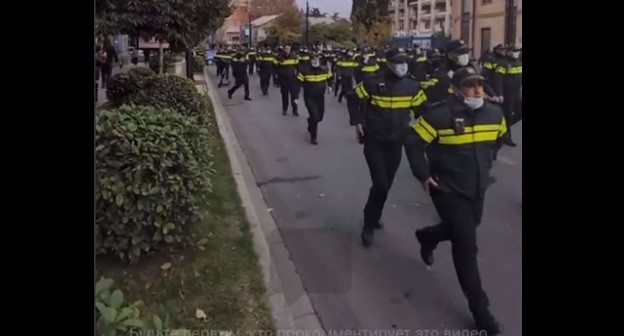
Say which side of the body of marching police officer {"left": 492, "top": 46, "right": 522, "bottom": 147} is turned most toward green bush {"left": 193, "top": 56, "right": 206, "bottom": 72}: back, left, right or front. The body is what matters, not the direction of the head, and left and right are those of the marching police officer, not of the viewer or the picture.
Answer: back

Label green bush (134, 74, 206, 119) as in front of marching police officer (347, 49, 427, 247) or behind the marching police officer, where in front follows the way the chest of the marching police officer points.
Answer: behind

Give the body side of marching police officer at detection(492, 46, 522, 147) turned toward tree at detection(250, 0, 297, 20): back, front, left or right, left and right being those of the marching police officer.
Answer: back

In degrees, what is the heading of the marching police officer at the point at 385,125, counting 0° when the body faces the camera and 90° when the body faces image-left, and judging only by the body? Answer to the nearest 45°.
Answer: approximately 0°

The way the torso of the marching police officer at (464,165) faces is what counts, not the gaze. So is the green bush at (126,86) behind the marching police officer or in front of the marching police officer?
behind

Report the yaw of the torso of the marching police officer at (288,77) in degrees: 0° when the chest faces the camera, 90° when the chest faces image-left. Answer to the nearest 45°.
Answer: approximately 0°

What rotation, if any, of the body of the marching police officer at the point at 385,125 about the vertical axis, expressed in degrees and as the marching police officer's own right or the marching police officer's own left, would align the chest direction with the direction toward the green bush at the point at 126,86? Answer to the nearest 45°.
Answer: approximately 135° to the marching police officer's own right

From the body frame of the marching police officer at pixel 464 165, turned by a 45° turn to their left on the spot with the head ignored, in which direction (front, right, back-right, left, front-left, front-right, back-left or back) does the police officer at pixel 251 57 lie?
back-left

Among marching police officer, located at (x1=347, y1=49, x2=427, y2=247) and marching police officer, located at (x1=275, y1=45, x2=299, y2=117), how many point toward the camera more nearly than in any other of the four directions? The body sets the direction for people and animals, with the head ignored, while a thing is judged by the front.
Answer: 2
